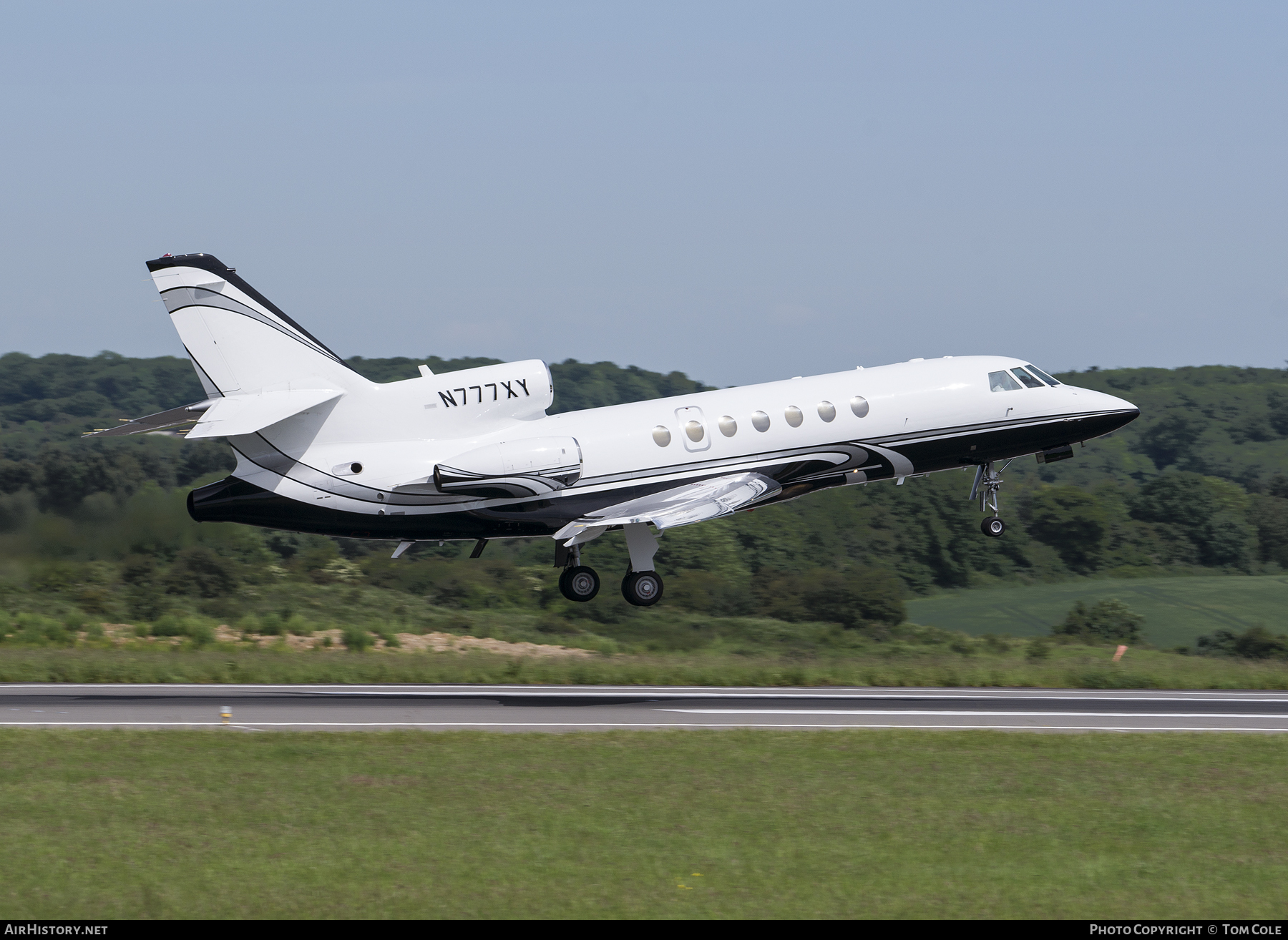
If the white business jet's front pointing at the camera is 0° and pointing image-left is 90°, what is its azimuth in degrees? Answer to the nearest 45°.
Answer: approximately 270°

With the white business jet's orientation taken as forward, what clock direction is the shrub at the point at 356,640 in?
The shrub is roughly at 8 o'clock from the white business jet.
